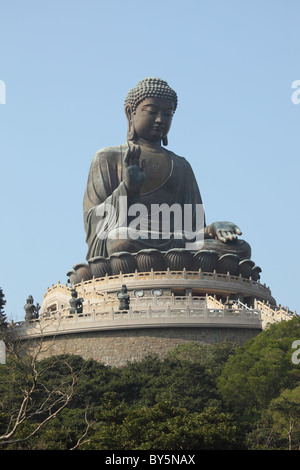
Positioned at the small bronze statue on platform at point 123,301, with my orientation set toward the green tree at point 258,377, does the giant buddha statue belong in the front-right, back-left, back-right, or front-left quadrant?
back-left

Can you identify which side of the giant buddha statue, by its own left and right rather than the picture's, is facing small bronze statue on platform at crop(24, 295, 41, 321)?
right

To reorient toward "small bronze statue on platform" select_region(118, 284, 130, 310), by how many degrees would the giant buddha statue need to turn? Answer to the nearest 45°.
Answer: approximately 45° to its right

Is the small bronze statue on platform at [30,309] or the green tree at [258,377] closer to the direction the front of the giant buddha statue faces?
the green tree

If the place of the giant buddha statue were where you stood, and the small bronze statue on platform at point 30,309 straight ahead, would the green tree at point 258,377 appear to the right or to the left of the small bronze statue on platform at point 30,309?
left

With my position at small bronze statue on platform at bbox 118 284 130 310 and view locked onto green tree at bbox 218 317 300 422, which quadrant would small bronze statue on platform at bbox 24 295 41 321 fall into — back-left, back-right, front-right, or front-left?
back-right

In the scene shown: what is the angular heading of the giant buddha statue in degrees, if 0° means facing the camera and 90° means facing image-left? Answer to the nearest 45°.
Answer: approximately 315°
